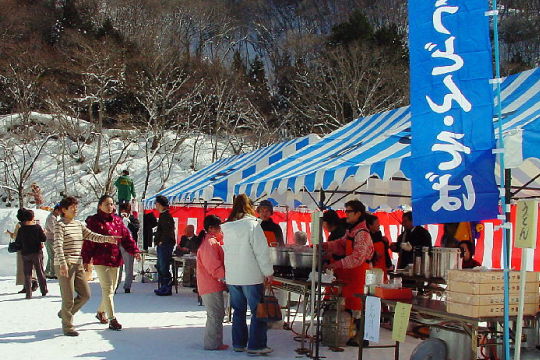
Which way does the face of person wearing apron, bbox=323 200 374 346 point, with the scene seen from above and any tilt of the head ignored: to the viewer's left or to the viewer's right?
to the viewer's left

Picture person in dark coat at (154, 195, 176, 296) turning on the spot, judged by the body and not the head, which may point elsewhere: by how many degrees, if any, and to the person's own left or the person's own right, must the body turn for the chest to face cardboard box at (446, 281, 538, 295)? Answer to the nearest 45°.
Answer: approximately 90° to the person's own left

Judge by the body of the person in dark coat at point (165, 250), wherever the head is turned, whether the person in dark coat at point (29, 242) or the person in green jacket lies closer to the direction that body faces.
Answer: the person in dark coat

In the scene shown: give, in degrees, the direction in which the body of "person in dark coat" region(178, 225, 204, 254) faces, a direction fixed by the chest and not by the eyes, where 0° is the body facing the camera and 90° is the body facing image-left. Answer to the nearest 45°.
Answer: approximately 45°

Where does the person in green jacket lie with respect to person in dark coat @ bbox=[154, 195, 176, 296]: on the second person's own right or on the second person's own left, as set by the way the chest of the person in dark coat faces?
on the second person's own right

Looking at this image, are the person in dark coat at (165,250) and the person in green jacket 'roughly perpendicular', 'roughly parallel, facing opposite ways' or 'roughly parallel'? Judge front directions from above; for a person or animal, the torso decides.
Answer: roughly perpendicular

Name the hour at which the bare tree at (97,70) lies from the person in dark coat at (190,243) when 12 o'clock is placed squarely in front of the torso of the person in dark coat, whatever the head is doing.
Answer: The bare tree is roughly at 4 o'clock from the person in dark coat.

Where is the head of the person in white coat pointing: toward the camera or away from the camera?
away from the camera

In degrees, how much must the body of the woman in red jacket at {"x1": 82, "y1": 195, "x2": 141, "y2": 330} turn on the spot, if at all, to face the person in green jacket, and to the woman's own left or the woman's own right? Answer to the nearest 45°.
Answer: approximately 135° to the woman's own left

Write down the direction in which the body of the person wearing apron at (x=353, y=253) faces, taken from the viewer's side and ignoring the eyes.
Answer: to the viewer's left

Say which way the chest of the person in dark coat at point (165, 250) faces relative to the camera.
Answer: to the viewer's left
